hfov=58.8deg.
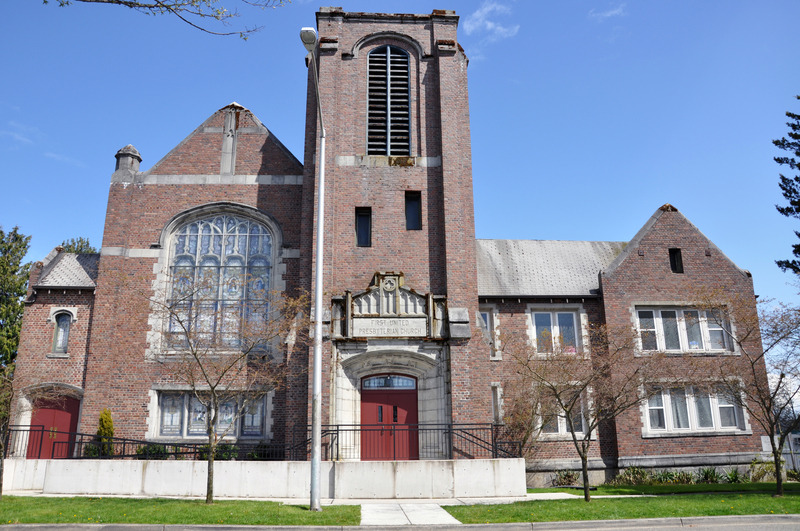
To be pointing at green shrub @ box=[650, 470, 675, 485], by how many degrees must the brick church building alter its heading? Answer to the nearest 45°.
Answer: approximately 90° to its left

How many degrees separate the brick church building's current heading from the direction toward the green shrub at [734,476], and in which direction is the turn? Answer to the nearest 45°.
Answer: approximately 90° to its left

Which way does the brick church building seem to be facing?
toward the camera

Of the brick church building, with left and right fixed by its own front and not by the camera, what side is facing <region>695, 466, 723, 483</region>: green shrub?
left

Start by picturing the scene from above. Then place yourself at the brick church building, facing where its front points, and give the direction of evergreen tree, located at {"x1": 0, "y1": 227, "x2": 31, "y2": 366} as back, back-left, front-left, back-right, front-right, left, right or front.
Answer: back-right

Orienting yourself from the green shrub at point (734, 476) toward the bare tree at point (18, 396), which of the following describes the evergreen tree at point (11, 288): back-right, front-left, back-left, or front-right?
front-right

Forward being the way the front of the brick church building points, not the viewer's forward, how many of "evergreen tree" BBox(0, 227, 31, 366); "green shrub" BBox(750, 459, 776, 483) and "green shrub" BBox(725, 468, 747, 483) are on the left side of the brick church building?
2

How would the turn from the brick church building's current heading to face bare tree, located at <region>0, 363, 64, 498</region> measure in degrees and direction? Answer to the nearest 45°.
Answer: approximately 90° to its right

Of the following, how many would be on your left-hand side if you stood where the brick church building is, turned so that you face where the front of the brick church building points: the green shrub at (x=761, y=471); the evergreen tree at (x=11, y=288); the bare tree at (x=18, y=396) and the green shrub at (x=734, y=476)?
2

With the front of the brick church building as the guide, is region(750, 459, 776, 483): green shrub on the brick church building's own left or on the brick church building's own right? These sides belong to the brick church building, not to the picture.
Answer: on the brick church building's own left

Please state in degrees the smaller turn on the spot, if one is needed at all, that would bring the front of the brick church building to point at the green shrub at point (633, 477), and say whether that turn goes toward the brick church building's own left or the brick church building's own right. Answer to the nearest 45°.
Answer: approximately 90° to the brick church building's own left

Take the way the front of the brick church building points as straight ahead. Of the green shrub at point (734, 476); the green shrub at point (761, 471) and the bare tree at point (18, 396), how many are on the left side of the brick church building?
2

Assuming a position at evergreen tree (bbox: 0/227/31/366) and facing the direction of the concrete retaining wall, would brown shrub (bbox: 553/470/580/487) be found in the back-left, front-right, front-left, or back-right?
front-left

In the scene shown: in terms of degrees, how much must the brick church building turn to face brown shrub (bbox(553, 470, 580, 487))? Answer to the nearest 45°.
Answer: approximately 90° to its left
